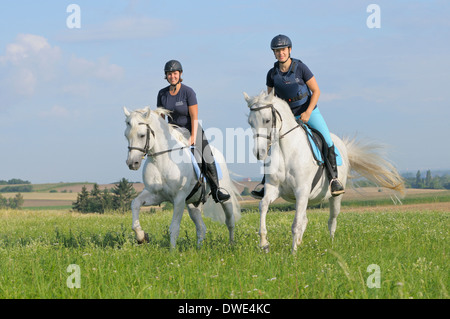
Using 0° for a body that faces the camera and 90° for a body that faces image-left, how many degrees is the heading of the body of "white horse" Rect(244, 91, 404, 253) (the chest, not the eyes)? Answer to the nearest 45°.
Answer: approximately 45°

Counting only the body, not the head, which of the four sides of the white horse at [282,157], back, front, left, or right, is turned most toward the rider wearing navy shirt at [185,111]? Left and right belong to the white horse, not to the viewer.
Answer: right

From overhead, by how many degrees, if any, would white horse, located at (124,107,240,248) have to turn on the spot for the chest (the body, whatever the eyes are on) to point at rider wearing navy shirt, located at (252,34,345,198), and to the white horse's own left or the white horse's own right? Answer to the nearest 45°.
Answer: approximately 135° to the white horse's own left

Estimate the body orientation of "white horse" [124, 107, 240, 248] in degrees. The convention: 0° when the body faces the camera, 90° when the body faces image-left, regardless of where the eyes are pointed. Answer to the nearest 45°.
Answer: approximately 45°

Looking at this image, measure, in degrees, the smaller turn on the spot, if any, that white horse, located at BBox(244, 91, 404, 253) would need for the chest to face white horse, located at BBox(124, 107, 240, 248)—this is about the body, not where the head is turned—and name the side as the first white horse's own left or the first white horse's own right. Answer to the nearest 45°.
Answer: approximately 45° to the first white horse's own right
